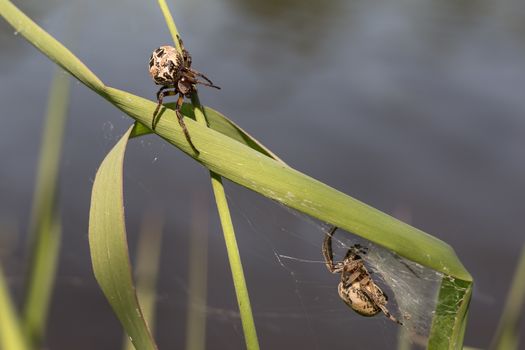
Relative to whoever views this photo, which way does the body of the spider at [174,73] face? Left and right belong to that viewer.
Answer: facing the viewer and to the right of the viewer
